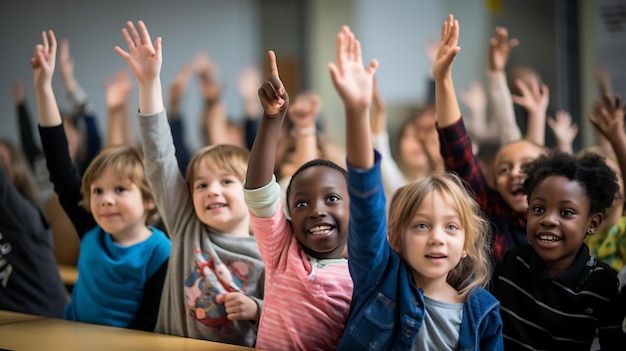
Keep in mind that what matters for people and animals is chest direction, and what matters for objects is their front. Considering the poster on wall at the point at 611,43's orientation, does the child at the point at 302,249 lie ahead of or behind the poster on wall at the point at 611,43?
ahead

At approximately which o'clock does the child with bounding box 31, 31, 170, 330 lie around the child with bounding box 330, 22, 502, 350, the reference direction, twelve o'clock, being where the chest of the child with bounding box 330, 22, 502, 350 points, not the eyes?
the child with bounding box 31, 31, 170, 330 is roughly at 4 o'clock from the child with bounding box 330, 22, 502, 350.

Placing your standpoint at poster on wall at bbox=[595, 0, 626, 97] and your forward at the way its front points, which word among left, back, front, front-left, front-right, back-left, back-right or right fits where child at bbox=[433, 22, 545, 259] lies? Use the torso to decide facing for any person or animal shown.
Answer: front

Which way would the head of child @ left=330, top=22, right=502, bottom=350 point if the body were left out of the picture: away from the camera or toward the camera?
toward the camera

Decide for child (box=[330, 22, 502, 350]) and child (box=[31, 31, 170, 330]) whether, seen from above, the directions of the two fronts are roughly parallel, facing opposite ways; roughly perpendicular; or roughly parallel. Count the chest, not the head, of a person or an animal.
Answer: roughly parallel

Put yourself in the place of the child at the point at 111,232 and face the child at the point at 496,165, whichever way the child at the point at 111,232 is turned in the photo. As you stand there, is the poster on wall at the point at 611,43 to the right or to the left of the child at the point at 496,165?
left

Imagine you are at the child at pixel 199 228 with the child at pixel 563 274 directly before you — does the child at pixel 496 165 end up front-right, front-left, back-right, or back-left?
front-left

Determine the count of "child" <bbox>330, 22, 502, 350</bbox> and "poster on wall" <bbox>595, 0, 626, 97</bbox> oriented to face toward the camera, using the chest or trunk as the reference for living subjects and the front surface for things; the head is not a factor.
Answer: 2

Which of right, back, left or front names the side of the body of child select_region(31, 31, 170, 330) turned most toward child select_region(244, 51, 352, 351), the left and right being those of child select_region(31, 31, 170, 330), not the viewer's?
left

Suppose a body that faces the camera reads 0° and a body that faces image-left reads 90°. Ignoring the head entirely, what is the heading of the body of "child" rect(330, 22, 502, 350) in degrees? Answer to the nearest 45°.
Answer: approximately 0°

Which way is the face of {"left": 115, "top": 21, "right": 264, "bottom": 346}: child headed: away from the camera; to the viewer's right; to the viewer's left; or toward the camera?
toward the camera

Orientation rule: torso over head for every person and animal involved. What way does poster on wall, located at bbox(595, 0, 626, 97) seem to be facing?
toward the camera

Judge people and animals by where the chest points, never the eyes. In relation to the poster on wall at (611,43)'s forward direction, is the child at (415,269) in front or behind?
in front

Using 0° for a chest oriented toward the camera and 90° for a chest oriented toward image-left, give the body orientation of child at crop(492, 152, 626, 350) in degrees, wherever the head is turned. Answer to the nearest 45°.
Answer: approximately 45°

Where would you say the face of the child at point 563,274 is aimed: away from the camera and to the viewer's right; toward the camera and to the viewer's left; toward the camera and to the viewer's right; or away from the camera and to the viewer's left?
toward the camera and to the viewer's left
